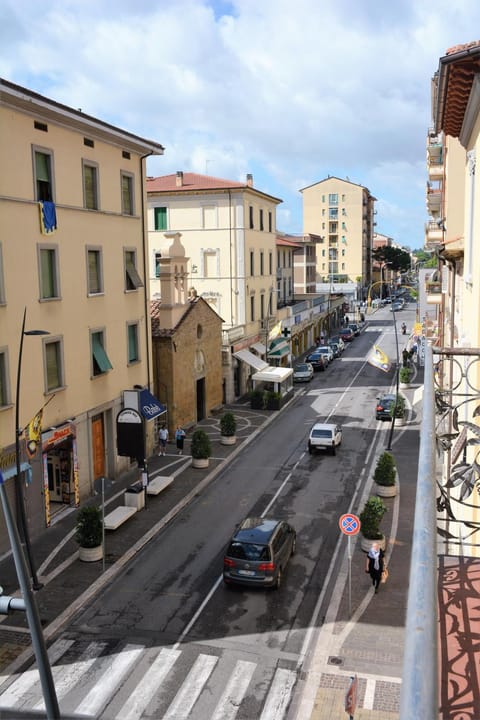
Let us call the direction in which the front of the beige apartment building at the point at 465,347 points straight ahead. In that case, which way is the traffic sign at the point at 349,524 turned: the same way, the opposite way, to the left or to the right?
to the left

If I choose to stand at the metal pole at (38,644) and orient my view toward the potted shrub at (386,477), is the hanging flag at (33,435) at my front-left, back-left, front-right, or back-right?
front-left

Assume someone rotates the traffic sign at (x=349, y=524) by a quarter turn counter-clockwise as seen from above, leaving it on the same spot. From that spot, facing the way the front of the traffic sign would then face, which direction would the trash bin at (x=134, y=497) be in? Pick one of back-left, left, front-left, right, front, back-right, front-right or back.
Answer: back-left

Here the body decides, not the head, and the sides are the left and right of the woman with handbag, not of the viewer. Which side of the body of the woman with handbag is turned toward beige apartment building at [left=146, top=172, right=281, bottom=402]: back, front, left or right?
back

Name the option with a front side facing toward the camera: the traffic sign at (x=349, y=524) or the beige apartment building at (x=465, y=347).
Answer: the traffic sign

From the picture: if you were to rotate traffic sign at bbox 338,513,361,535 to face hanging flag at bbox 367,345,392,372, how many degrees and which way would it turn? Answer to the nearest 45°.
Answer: approximately 180°

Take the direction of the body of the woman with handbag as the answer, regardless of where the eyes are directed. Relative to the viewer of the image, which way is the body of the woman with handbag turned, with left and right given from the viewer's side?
facing the viewer

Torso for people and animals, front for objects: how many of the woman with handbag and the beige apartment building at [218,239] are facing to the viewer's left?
0

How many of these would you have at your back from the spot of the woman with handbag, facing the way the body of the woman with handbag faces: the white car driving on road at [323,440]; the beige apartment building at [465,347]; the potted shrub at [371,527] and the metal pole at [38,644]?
2

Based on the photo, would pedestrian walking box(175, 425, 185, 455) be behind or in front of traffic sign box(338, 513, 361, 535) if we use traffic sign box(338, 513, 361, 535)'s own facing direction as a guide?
behind

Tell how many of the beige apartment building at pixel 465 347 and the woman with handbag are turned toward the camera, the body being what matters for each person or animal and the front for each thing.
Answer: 1

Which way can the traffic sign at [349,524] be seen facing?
toward the camera

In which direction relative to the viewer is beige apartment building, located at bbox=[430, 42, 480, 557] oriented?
to the viewer's left

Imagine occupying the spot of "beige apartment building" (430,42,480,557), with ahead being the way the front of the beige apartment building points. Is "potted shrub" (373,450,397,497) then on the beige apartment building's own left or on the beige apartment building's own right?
on the beige apartment building's own right

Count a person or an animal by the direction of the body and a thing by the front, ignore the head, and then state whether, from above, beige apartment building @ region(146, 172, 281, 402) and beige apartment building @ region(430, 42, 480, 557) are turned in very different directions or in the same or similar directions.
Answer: very different directions

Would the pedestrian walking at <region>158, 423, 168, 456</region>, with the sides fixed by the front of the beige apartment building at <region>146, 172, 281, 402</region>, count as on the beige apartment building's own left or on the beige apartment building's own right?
on the beige apartment building's own right
